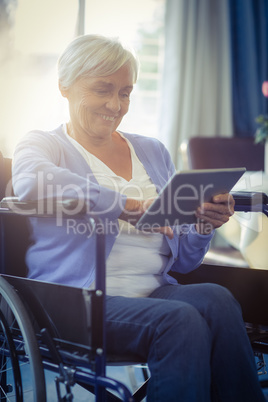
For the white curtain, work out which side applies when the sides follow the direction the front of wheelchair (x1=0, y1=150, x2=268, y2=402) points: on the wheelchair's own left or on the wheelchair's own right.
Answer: on the wheelchair's own left

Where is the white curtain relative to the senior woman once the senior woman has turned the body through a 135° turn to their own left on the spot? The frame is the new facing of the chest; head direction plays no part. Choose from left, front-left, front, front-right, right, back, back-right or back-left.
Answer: front

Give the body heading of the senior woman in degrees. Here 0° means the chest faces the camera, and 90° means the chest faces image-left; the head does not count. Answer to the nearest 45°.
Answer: approximately 315°

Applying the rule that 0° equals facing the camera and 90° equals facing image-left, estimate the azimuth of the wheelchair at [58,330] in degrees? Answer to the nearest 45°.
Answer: approximately 315°
